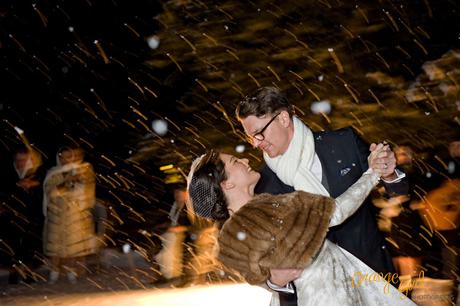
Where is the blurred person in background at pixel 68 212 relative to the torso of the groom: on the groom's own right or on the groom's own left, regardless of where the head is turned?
on the groom's own right

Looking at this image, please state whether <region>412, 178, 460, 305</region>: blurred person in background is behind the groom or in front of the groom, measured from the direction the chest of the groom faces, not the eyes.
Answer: behind

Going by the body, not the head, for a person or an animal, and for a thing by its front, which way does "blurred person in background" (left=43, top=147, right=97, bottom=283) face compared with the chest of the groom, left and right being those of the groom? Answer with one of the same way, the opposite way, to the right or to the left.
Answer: to the left

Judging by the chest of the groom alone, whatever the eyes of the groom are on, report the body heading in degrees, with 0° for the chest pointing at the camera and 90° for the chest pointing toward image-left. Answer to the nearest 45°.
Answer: approximately 45°

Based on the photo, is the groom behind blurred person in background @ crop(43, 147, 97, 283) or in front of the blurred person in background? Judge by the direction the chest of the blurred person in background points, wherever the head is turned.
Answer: in front

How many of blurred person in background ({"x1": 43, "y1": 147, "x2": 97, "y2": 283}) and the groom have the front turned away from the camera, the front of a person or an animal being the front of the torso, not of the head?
0

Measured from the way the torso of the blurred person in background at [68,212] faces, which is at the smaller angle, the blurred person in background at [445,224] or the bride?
the bride

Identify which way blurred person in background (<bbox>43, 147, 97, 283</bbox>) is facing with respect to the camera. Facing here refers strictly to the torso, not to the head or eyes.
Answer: toward the camera

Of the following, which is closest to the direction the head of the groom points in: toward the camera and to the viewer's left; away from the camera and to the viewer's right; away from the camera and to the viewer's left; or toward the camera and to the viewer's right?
toward the camera and to the viewer's left
